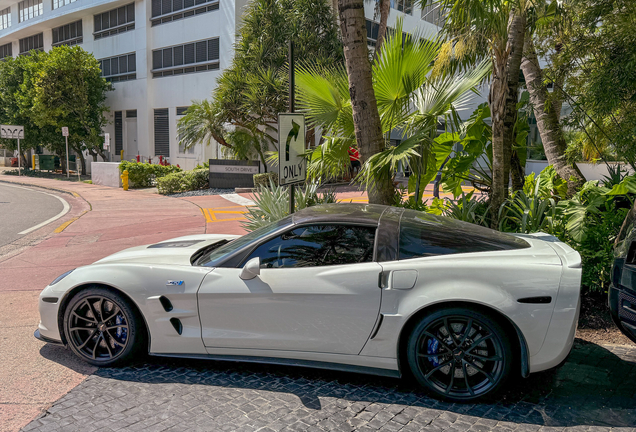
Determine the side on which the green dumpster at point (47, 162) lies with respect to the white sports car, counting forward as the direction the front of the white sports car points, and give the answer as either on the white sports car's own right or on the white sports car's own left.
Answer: on the white sports car's own right

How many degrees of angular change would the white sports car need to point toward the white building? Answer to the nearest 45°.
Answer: approximately 90° to its right

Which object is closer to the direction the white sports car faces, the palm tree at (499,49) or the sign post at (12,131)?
the sign post

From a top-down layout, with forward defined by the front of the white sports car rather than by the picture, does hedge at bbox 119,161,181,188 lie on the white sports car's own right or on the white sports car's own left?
on the white sports car's own right

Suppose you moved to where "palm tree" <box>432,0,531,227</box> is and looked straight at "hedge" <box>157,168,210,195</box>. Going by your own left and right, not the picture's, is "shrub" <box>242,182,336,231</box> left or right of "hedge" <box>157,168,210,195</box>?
left

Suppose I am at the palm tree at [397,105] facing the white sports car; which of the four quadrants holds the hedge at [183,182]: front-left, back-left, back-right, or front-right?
back-right

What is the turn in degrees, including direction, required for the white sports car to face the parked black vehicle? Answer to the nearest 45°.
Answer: approximately 180°

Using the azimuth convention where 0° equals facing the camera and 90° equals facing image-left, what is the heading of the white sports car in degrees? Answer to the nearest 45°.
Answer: approximately 90°

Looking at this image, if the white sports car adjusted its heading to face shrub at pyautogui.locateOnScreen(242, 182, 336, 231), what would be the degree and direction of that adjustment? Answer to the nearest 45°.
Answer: approximately 90° to its right

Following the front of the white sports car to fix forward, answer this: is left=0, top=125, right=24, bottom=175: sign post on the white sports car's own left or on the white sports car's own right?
on the white sports car's own right

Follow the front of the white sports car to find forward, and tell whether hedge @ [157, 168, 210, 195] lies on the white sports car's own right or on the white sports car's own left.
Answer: on the white sports car's own right

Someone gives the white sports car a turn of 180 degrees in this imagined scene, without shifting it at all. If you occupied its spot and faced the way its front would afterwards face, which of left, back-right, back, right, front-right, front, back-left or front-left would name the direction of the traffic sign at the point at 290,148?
left
